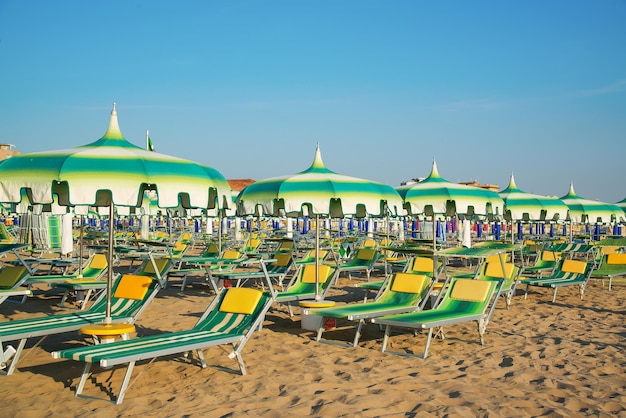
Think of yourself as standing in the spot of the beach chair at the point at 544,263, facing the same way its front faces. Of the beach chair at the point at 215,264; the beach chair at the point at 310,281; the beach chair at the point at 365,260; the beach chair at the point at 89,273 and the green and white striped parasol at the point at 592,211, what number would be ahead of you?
4

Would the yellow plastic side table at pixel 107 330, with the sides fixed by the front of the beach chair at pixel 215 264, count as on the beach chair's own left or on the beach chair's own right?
on the beach chair's own left

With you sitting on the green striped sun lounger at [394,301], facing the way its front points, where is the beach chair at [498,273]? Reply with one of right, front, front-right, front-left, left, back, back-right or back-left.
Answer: back

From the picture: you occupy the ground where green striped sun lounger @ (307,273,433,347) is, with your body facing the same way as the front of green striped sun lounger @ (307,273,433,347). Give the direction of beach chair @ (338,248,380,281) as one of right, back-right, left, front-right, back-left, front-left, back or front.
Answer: back-right

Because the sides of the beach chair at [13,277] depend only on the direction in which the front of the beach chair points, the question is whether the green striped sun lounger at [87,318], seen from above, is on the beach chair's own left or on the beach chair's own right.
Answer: on the beach chair's own left

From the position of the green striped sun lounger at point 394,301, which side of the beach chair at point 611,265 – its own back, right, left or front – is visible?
front

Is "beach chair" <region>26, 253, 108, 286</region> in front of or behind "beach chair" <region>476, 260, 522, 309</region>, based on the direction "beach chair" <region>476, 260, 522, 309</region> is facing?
in front

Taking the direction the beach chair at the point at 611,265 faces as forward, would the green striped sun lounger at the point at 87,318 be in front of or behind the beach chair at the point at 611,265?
in front

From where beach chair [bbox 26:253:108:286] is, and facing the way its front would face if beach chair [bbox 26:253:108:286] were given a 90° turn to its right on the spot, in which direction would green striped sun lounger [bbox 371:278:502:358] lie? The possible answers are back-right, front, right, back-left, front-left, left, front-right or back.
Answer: back

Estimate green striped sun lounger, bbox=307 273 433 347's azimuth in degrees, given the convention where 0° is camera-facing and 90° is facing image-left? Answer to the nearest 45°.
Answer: approximately 45°

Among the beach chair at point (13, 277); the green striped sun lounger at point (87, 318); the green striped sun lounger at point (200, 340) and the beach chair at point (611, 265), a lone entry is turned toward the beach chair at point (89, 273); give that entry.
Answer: the beach chair at point (611, 265)

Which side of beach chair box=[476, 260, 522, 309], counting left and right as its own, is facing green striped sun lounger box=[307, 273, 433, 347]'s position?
front

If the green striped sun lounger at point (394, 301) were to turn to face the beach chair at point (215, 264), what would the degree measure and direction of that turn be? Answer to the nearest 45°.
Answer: approximately 90° to its right

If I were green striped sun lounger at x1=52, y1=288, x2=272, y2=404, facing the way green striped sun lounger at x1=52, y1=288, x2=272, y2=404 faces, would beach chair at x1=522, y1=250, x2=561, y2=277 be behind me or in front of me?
behind

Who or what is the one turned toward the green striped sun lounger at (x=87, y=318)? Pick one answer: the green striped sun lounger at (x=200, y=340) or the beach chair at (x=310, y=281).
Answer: the beach chair
